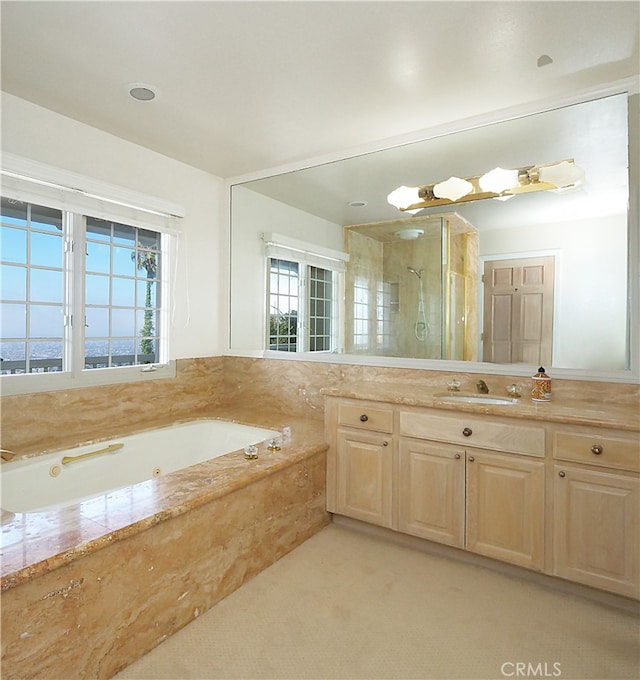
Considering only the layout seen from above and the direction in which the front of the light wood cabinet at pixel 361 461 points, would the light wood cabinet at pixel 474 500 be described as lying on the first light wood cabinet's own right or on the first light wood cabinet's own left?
on the first light wood cabinet's own left

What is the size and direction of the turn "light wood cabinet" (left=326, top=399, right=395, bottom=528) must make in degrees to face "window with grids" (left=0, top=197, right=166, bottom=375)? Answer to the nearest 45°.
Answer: approximately 45° to its right

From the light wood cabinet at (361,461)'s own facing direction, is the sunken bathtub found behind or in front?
in front

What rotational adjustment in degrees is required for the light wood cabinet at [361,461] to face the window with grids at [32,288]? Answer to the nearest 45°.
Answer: approximately 45° to its right

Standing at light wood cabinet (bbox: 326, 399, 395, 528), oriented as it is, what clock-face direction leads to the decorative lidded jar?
The decorative lidded jar is roughly at 8 o'clock from the light wood cabinet.

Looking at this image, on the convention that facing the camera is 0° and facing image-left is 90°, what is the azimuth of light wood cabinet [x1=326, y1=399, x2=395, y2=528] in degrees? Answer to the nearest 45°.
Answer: approximately 45°

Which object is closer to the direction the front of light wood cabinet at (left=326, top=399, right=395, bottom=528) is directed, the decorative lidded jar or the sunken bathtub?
the sunken bathtub

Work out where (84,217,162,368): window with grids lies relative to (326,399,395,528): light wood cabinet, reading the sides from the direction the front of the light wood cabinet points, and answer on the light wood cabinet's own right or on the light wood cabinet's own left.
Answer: on the light wood cabinet's own right
